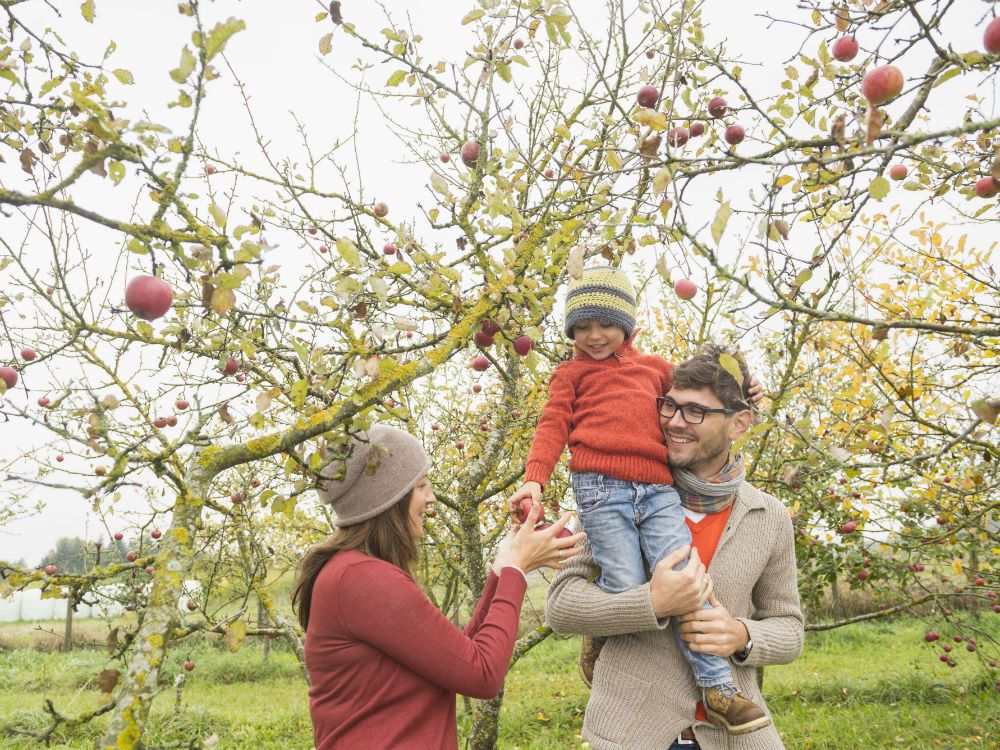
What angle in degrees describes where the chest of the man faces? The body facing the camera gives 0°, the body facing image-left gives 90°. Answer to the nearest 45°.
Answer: approximately 45°

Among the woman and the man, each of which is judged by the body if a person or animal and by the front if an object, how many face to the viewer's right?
1

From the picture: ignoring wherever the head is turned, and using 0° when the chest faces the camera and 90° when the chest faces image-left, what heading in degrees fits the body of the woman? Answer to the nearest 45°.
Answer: approximately 270°

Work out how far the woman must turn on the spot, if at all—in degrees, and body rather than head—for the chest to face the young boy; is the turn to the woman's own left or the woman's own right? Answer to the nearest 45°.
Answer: approximately 45° to the woman's own left

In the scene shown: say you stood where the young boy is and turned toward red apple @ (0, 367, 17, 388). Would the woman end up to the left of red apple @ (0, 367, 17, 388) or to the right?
left

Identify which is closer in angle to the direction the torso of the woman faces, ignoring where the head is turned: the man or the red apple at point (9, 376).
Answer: the man

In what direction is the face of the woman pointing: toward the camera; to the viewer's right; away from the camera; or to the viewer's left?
to the viewer's right

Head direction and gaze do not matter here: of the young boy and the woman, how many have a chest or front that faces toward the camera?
1

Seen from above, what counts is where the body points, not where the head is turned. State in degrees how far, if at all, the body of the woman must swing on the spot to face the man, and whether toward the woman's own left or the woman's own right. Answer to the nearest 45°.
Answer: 0° — they already face them
